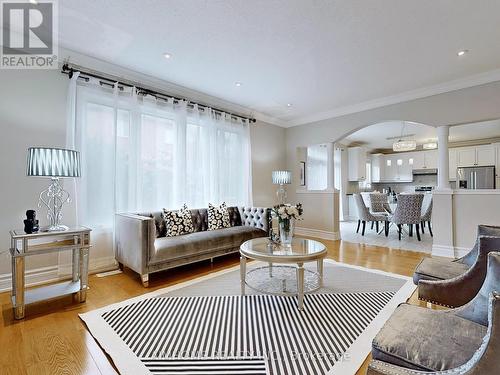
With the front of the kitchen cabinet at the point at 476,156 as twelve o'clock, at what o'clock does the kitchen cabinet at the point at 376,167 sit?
the kitchen cabinet at the point at 376,167 is roughly at 3 o'clock from the kitchen cabinet at the point at 476,156.

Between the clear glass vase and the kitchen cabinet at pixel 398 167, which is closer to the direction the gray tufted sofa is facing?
the clear glass vase

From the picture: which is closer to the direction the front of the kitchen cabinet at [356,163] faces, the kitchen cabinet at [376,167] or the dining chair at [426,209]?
the dining chair

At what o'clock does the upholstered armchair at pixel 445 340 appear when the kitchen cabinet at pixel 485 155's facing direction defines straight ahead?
The upholstered armchair is roughly at 12 o'clock from the kitchen cabinet.

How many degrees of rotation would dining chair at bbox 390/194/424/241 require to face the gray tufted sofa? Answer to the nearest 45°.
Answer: approximately 90° to its left

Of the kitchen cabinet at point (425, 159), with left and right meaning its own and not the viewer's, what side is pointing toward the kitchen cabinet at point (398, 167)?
right

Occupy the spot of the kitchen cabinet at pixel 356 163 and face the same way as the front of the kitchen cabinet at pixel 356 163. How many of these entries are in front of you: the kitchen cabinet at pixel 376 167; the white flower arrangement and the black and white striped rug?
2

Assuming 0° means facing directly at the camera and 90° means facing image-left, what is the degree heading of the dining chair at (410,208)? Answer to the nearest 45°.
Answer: approximately 135°

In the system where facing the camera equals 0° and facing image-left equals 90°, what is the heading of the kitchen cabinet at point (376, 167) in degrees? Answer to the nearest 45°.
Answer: approximately 0°

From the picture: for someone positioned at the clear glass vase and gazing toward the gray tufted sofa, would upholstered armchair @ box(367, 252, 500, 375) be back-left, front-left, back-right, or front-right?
back-left

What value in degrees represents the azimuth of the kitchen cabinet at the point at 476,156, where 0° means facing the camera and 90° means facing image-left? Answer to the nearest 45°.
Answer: approximately 0°

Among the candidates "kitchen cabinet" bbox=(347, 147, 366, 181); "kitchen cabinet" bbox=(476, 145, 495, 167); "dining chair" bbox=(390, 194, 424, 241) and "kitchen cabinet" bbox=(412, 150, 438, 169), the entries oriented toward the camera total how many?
3

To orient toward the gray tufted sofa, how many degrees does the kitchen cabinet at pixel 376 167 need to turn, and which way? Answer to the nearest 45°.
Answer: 0° — it already faces it
